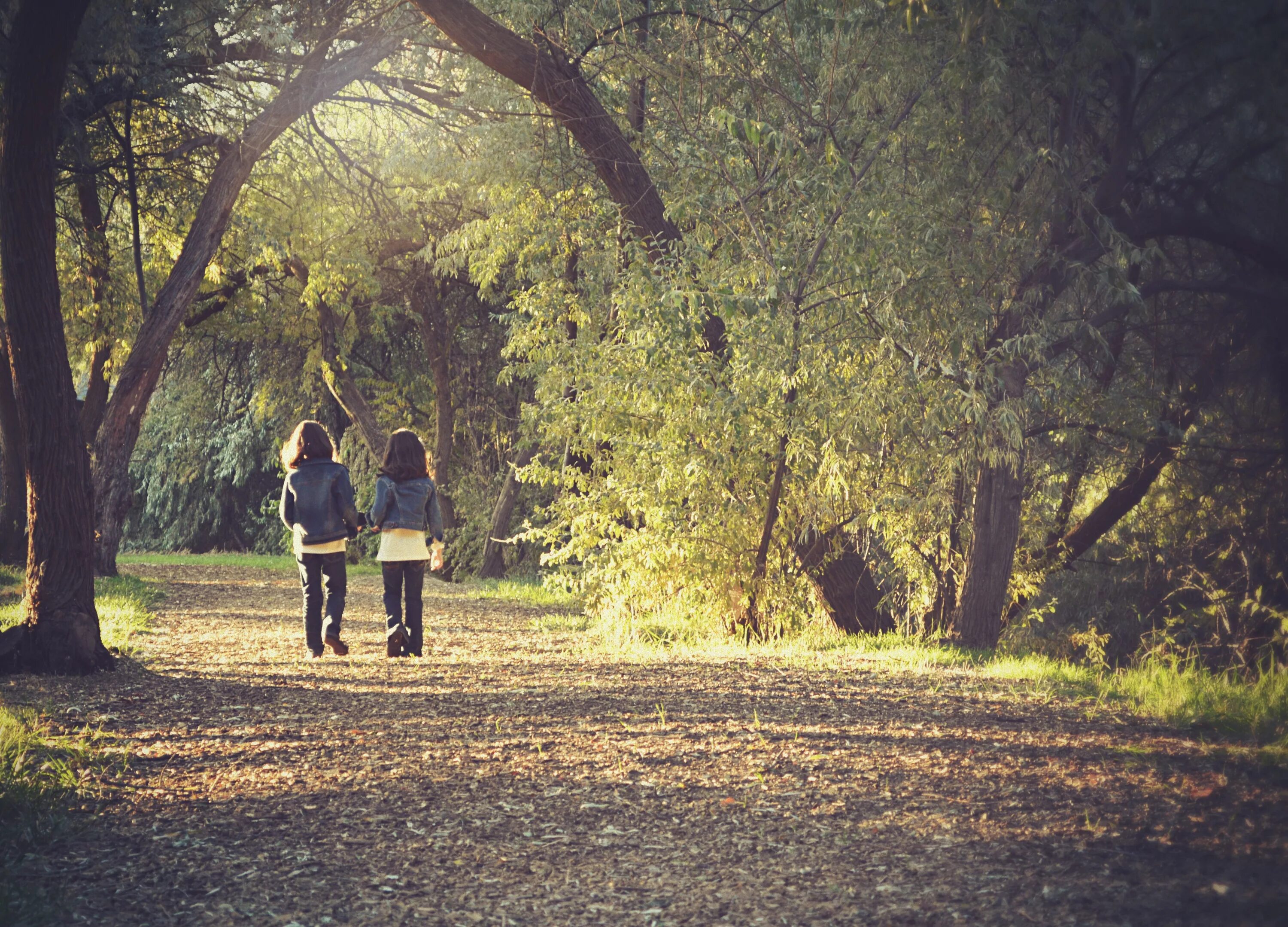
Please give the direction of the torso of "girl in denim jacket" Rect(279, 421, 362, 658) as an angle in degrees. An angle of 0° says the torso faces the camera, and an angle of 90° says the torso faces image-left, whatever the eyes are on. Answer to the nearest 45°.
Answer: approximately 180°

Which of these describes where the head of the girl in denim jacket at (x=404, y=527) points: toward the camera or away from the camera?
away from the camera

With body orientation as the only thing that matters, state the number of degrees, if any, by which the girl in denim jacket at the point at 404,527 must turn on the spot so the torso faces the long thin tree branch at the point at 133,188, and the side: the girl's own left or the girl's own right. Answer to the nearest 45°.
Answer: approximately 45° to the girl's own left

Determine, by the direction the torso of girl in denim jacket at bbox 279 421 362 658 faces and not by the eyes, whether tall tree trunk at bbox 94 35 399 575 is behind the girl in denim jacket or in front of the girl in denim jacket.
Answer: in front

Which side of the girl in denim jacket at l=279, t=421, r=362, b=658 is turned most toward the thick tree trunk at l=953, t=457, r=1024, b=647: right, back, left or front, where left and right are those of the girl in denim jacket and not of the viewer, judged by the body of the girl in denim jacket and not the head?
right

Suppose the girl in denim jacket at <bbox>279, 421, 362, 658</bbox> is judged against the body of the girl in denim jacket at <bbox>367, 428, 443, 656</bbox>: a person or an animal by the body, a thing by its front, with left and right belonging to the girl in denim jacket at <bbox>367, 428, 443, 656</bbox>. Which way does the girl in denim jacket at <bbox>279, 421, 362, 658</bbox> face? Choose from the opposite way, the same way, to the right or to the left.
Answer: the same way

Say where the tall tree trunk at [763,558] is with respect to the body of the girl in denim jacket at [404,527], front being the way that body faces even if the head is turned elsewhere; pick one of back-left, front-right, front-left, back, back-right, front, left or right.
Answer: right

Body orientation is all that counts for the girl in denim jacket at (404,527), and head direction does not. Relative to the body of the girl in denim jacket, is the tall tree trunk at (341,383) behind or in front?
in front

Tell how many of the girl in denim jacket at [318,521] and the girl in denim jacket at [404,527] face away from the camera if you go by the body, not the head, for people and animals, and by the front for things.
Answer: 2

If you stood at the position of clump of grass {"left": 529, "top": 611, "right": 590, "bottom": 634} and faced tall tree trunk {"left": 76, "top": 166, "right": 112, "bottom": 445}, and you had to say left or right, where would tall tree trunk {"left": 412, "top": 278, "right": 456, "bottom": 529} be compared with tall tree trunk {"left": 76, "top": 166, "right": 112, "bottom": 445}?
right

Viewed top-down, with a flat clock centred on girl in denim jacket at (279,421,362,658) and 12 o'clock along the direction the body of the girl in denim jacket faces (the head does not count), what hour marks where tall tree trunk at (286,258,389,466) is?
The tall tree trunk is roughly at 12 o'clock from the girl in denim jacket.

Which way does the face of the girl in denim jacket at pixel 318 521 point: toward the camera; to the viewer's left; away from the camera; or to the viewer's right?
away from the camera

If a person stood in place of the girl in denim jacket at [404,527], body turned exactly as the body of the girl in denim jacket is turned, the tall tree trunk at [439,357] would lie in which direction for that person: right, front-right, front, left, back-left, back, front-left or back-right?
front

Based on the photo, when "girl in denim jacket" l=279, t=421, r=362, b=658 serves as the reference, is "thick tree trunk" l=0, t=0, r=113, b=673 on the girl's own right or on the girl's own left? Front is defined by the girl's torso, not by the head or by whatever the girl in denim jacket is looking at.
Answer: on the girl's own left

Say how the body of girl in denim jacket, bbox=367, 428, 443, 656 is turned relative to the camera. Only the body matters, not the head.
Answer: away from the camera
